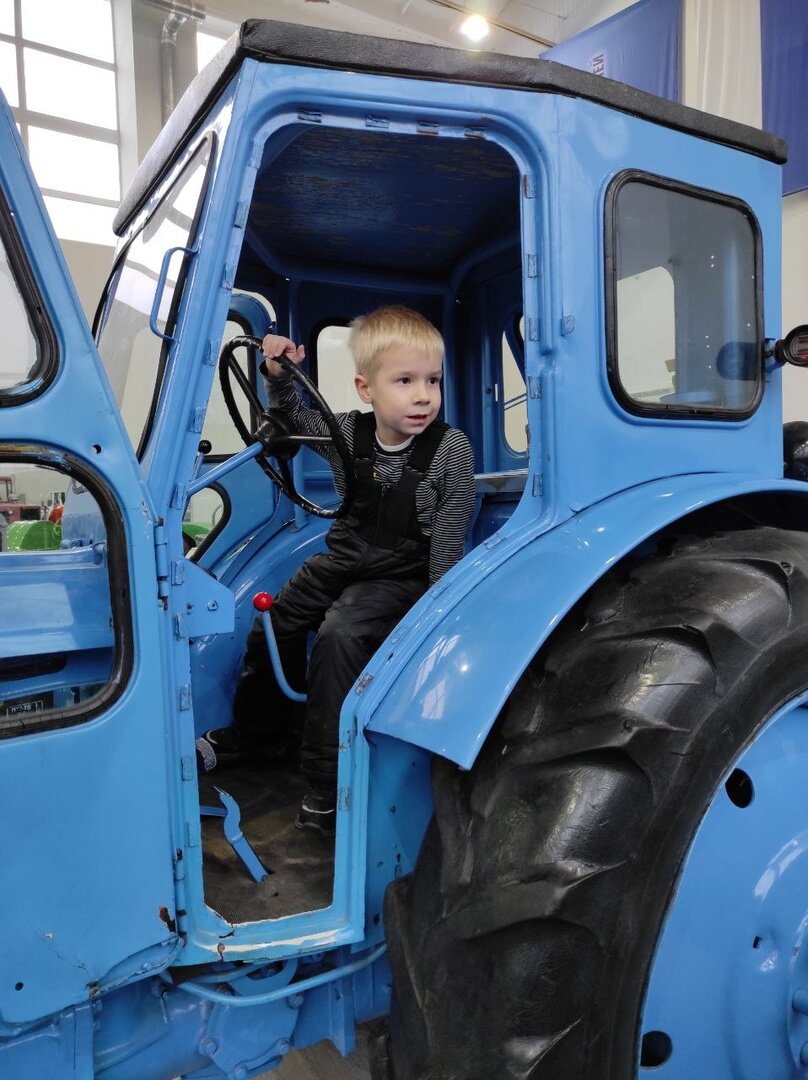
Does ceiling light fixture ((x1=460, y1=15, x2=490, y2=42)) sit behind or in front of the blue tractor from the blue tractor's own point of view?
behind

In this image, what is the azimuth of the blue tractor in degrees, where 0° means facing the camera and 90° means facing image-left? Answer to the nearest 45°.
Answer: approximately 45°
